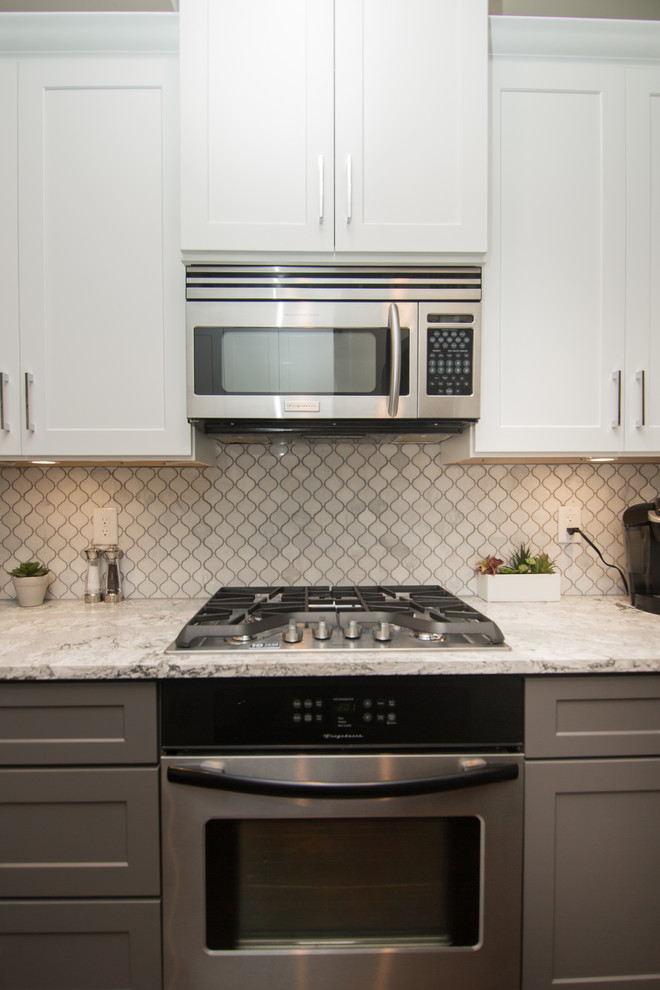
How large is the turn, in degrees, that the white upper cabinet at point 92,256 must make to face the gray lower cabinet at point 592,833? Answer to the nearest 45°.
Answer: approximately 45° to its left

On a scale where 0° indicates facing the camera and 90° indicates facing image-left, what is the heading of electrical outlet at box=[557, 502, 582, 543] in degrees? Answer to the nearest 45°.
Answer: approximately 0°

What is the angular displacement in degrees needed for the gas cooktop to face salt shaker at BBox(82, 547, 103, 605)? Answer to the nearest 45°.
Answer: approximately 135° to its right
